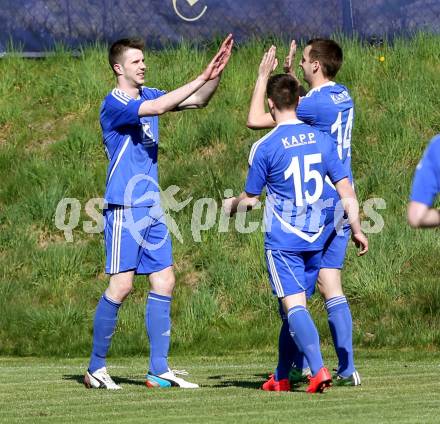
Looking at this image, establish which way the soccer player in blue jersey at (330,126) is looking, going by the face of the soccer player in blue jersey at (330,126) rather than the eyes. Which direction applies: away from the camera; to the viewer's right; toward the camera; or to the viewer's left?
to the viewer's left

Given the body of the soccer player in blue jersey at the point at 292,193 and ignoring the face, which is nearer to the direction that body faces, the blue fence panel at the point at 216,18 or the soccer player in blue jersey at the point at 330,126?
the blue fence panel

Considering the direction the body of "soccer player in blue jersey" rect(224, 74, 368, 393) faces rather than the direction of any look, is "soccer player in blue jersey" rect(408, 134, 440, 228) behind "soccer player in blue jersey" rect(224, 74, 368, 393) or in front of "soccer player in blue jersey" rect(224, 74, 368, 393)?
behind

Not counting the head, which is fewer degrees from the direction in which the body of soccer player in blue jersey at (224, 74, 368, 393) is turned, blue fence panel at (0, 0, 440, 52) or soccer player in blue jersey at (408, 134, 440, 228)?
the blue fence panel

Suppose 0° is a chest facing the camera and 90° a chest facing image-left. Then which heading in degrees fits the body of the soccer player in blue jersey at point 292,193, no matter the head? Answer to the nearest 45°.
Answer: approximately 135°

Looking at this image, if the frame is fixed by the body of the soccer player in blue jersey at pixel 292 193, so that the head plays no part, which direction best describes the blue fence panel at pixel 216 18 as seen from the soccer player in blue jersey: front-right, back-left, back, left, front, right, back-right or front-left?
front-right
